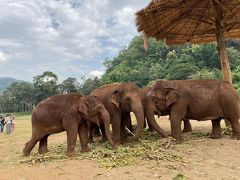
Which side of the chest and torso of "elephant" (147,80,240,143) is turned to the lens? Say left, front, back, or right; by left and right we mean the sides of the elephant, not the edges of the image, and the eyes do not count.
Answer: left

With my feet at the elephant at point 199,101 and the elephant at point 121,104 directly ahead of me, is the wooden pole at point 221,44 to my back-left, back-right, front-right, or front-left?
back-right

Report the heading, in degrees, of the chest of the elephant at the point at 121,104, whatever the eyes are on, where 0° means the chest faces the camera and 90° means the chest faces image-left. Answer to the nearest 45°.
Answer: approximately 315°

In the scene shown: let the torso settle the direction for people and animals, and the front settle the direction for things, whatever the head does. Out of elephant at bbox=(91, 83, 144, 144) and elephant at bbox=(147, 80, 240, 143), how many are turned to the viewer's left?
1

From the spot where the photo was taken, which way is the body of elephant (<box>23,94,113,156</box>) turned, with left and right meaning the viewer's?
facing to the right of the viewer

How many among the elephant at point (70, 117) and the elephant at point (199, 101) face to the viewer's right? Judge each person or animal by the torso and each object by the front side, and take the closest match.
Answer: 1
